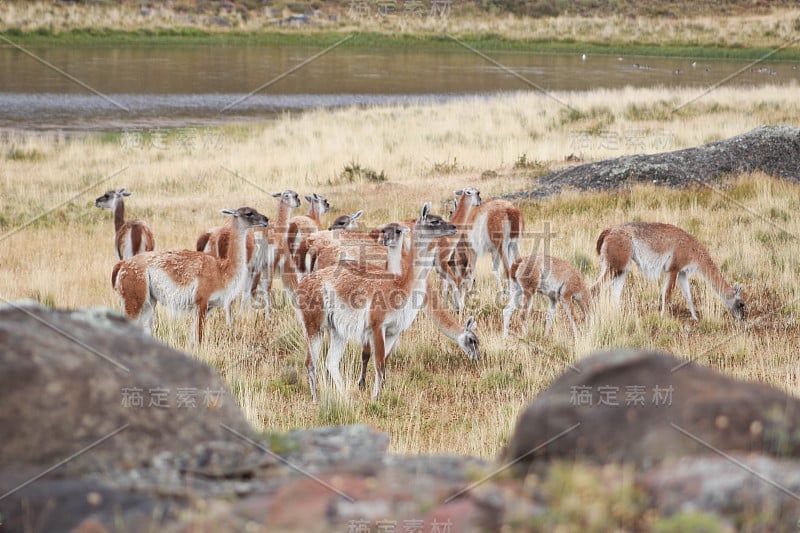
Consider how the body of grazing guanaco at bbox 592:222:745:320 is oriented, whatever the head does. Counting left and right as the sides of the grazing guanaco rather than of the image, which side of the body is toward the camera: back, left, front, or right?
right

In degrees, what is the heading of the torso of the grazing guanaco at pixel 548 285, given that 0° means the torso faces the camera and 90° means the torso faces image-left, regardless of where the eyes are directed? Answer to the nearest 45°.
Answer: approximately 270°

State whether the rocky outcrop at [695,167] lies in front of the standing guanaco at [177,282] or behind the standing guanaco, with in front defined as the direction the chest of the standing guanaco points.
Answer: in front

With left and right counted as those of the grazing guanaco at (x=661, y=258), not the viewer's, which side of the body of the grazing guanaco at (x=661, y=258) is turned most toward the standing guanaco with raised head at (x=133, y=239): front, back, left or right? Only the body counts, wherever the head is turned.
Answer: back

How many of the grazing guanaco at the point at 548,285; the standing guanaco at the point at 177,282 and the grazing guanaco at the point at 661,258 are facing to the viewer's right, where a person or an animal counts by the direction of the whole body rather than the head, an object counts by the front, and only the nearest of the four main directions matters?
3

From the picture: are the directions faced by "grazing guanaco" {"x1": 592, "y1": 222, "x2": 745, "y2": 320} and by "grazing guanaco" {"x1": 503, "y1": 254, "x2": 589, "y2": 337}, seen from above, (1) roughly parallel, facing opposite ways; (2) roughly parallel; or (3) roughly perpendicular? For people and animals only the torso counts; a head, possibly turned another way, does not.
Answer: roughly parallel

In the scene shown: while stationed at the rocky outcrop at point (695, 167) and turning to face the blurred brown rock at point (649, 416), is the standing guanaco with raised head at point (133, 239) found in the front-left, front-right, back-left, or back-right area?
front-right

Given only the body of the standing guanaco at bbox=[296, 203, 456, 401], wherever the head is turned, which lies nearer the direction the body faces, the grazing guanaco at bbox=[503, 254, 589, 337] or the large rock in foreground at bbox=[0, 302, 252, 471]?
the grazing guanaco

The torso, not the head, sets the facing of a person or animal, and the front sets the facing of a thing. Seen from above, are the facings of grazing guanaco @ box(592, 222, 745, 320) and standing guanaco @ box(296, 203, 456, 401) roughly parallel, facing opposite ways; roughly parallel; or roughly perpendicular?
roughly parallel

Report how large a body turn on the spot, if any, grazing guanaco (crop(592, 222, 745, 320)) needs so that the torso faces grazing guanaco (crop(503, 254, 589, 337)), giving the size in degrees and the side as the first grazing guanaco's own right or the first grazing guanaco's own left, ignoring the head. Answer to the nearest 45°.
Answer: approximately 135° to the first grazing guanaco's own right

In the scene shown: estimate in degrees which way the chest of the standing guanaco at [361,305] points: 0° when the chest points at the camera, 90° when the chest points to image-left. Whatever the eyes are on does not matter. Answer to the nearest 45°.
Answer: approximately 270°

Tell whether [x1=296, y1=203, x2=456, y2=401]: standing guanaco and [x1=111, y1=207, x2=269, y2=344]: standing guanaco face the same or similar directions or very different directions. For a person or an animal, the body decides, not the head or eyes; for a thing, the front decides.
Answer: same or similar directions

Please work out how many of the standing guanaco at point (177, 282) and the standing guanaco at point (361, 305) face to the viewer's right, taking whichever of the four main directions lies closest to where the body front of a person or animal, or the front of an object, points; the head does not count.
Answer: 2

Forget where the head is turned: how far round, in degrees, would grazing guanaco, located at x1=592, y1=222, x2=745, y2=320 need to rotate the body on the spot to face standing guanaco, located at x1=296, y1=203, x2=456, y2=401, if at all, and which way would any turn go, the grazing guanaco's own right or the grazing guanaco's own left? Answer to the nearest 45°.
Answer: approximately 135° to the grazing guanaco's own right

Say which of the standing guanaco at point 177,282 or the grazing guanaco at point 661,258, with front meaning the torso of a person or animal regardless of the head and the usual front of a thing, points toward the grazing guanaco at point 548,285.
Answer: the standing guanaco at point 177,282

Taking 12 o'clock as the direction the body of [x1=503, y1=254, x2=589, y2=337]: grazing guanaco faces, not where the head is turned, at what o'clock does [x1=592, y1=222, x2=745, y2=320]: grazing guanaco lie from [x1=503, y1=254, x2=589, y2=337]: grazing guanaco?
[x1=592, y1=222, x2=745, y2=320]: grazing guanaco is roughly at 11 o'clock from [x1=503, y1=254, x2=589, y2=337]: grazing guanaco.
